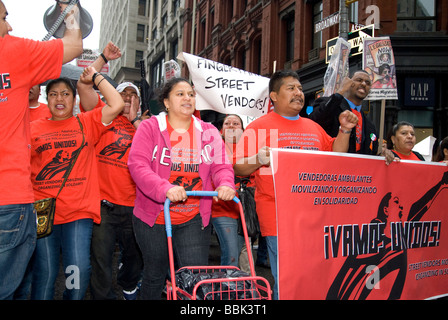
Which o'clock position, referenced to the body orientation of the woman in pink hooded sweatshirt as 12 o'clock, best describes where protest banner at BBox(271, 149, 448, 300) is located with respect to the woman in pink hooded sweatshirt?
The protest banner is roughly at 10 o'clock from the woman in pink hooded sweatshirt.

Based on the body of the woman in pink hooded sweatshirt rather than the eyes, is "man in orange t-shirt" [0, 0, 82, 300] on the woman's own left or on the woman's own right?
on the woman's own right

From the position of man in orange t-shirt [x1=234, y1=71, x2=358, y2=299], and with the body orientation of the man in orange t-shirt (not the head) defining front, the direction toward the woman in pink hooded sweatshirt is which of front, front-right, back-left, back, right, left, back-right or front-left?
right

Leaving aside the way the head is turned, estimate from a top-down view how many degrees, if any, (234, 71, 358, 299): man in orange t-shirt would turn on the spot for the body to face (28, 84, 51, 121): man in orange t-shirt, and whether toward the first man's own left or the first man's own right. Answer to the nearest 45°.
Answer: approximately 135° to the first man's own right

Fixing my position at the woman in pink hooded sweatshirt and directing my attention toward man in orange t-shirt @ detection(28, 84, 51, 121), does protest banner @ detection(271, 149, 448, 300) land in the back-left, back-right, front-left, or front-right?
back-right

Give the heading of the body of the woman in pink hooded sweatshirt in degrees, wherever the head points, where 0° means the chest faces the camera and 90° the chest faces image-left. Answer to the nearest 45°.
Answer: approximately 315°

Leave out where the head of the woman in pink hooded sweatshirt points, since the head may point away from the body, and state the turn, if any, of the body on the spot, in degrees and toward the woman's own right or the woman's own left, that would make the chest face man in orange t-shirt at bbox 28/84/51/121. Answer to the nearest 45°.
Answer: approximately 180°

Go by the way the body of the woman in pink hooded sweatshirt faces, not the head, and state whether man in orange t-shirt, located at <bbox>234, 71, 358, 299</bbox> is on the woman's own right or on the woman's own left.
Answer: on the woman's own left

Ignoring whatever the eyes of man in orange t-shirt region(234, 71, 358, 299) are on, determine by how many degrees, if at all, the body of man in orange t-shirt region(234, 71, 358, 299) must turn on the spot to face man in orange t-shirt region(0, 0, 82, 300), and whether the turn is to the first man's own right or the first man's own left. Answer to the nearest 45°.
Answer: approximately 90° to the first man's own right

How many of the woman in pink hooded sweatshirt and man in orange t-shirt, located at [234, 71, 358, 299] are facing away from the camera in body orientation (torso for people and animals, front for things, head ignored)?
0

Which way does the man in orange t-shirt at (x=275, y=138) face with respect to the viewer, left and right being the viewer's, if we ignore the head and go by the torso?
facing the viewer and to the right of the viewer
